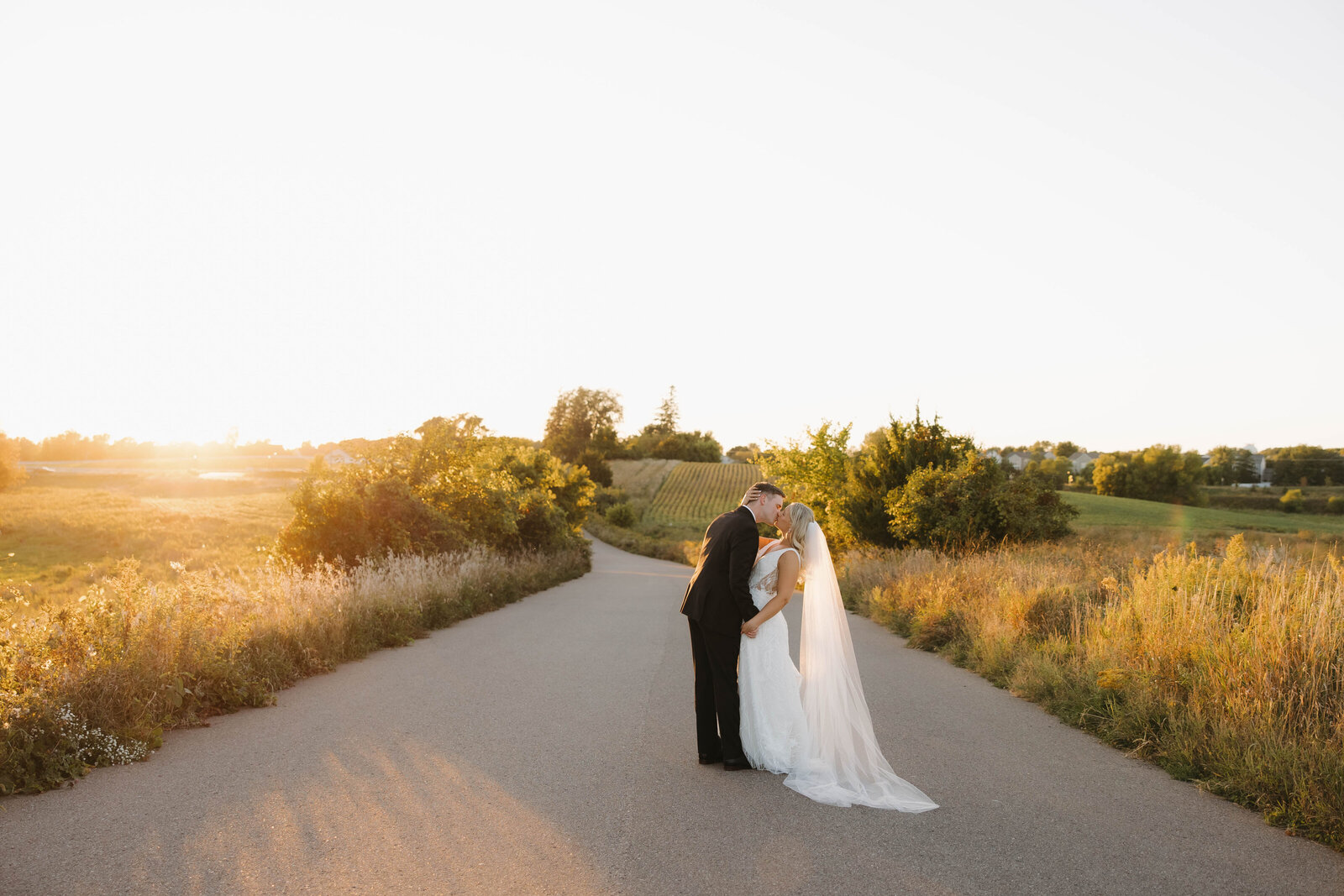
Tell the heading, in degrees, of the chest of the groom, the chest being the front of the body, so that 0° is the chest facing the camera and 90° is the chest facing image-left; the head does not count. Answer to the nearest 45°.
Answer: approximately 270°

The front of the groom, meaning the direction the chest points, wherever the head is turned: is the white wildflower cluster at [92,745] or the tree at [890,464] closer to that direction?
the tree

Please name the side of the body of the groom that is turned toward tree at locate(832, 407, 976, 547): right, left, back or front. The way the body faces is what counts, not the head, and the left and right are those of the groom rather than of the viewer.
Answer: left

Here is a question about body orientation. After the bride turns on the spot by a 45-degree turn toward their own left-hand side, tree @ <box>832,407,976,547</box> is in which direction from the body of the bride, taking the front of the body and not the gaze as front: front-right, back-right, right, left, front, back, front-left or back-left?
back-right

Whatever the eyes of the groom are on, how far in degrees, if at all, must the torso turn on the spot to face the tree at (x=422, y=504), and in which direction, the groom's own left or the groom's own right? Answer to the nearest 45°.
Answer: approximately 135° to the groom's own left

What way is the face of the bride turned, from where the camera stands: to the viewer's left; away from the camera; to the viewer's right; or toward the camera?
to the viewer's left

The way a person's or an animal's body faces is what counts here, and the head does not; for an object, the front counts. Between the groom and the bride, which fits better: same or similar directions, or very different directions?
very different directions

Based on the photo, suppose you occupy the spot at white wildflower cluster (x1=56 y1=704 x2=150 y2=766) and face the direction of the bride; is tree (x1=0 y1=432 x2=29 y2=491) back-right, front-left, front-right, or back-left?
back-left

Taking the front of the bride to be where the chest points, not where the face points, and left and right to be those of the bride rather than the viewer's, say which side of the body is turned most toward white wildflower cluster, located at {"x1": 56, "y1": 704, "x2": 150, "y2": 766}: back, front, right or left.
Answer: front

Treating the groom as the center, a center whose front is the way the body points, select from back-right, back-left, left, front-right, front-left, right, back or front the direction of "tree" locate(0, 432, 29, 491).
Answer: back-left

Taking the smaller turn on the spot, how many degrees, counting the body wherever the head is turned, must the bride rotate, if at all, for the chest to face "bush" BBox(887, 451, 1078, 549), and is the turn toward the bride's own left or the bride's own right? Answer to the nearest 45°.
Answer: approximately 90° to the bride's own right

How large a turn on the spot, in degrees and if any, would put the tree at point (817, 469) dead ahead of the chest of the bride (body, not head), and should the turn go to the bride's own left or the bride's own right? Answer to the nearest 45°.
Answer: approximately 90° to the bride's own right

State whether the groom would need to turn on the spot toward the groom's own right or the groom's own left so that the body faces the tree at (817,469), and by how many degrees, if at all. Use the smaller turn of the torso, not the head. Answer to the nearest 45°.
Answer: approximately 90° to the groom's own left

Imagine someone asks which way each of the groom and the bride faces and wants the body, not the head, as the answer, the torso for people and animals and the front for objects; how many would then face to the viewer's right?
1

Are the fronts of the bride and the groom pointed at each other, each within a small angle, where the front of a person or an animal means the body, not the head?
yes

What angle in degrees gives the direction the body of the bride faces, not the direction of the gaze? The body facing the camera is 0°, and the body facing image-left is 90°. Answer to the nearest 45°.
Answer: approximately 90°
